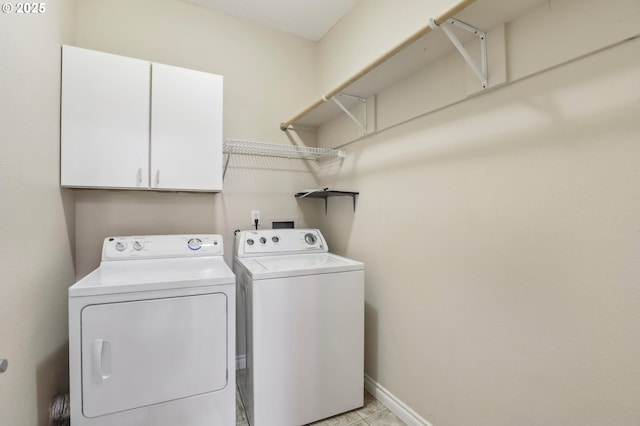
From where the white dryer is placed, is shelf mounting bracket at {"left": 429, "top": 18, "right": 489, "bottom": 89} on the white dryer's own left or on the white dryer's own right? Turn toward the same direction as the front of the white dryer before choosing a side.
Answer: on the white dryer's own left

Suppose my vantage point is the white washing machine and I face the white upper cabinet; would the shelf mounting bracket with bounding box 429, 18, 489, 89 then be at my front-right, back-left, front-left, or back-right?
back-left

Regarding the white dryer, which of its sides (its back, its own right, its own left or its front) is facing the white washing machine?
left

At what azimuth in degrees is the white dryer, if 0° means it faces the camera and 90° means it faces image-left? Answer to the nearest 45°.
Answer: approximately 0°

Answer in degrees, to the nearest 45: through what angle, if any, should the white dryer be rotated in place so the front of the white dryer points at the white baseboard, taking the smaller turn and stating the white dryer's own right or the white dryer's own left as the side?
approximately 90° to the white dryer's own left

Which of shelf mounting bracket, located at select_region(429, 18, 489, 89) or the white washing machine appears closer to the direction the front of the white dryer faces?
the shelf mounting bracket
